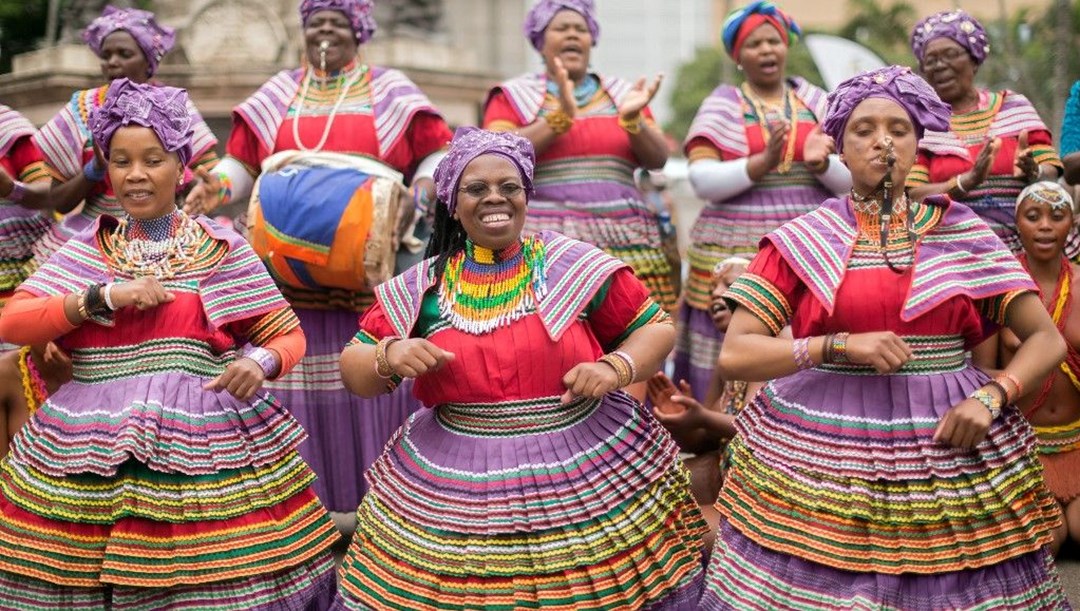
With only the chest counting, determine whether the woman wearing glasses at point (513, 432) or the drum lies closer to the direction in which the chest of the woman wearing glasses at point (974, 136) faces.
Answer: the woman wearing glasses

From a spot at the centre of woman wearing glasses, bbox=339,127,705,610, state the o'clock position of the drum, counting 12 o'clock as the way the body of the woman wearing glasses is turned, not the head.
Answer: The drum is roughly at 5 o'clock from the woman wearing glasses.

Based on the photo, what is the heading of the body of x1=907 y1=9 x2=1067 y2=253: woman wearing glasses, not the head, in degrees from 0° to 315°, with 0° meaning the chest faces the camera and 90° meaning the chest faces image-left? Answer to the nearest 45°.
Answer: approximately 0°

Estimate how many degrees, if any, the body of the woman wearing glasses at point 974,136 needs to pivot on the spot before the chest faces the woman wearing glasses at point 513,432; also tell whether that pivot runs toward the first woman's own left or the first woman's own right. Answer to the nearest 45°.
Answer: approximately 45° to the first woman's own right

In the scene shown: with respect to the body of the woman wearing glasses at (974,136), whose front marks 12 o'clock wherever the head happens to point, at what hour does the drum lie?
The drum is roughly at 2 o'clock from the woman wearing glasses.

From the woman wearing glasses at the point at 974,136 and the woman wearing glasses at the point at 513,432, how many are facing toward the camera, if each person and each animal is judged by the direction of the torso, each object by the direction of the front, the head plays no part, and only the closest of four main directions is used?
2
